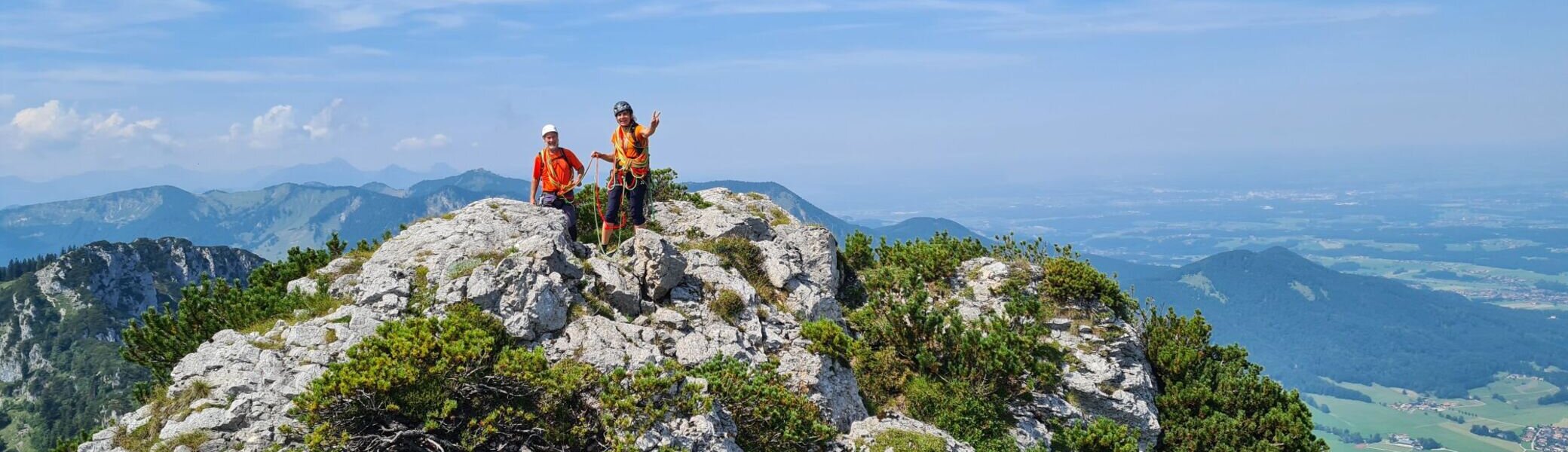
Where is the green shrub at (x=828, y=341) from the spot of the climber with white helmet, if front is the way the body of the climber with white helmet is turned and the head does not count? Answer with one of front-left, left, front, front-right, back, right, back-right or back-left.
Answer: front-left

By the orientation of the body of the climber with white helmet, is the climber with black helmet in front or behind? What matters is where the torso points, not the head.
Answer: in front

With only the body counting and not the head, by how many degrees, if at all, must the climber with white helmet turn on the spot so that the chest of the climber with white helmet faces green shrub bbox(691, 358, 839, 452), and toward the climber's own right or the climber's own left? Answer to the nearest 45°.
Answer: approximately 45° to the climber's own left

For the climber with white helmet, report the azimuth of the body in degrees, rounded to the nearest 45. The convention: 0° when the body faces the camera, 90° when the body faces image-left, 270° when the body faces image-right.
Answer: approximately 0°

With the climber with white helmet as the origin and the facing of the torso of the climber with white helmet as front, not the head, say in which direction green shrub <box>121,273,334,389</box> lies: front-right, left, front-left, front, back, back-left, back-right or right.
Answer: right

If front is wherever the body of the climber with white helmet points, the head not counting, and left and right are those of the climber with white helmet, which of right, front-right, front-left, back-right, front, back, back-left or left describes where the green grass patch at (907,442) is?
front-left

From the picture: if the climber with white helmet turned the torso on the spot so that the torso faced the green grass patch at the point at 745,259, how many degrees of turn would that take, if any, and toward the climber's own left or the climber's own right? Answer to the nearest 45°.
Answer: approximately 90° to the climber's own left

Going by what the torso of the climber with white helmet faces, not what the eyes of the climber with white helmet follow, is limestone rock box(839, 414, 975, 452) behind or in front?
in front

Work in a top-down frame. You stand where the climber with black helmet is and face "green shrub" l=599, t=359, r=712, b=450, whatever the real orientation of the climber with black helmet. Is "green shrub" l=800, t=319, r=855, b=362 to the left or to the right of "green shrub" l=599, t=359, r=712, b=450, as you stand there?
left

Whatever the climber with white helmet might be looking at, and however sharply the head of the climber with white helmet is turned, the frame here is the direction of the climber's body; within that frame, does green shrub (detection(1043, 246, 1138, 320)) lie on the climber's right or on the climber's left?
on the climber's left

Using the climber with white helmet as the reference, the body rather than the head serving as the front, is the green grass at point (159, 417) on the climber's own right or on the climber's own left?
on the climber's own right
